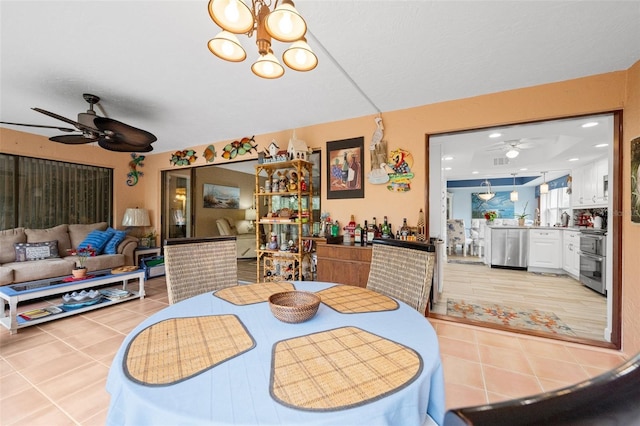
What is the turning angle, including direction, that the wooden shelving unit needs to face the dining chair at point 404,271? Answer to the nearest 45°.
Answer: approximately 45° to its left

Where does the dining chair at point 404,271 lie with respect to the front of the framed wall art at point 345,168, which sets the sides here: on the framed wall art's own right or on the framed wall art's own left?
on the framed wall art's own left

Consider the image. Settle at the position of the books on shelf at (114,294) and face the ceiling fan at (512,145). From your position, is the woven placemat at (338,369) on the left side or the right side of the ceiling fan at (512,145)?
right

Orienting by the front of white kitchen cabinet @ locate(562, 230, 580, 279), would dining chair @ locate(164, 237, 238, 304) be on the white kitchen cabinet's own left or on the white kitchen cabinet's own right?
on the white kitchen cabinet's own left

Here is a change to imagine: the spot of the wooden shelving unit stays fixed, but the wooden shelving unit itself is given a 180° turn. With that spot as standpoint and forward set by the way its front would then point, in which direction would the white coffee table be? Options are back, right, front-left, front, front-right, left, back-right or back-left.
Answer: back-left

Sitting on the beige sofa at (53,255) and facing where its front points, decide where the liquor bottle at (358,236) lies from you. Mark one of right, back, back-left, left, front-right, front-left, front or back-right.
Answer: front

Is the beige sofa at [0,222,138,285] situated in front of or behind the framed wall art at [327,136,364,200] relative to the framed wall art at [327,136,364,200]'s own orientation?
in front

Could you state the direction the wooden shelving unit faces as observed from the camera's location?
facing the viewer and to the left of the viewer

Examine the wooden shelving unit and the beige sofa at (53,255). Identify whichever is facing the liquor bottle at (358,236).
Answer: the beige sofa

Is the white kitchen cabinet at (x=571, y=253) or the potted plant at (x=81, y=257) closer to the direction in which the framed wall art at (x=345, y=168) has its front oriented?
the potted plant

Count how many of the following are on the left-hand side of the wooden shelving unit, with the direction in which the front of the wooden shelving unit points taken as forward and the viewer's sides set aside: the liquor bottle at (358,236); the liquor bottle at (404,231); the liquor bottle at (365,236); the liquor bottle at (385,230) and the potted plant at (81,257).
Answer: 4

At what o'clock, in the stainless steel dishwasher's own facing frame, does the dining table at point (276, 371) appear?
The dining table is roughly at 12 o'clock from the stainless steel dishwasher.

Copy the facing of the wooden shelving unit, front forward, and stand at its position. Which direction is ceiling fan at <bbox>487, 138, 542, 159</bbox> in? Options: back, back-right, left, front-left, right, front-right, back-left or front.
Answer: back-left

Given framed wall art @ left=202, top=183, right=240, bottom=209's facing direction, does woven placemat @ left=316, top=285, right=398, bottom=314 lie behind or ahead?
ahead

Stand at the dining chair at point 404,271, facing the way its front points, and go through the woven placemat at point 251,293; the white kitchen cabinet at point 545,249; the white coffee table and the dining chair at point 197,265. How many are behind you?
1

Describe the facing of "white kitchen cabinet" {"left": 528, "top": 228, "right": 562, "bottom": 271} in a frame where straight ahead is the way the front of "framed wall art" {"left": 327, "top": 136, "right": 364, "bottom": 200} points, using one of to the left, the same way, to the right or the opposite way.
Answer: the same way

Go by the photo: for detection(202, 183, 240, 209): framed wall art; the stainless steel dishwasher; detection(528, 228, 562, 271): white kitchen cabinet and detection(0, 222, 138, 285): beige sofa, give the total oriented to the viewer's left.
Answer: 0
